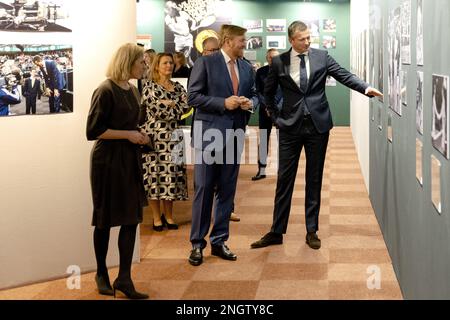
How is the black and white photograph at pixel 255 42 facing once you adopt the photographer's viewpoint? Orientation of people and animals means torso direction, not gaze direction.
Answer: facing the viewer

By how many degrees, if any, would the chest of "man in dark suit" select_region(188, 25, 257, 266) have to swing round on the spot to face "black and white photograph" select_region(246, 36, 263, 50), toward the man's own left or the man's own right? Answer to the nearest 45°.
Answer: approximately 135° to the man's own left

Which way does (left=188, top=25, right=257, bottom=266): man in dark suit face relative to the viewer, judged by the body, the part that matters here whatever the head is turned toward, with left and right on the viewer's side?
facing the viewer and to the right of the viewer

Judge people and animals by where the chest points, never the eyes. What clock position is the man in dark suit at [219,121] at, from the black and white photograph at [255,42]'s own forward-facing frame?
The man in dark suit is roughly at 12 o'clock from the black and white photograph.

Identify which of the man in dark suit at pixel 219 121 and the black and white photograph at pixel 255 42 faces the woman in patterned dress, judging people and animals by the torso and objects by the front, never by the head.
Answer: the black and white photograph

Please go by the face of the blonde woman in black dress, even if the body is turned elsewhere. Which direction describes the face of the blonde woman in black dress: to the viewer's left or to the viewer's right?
to the viewer's right

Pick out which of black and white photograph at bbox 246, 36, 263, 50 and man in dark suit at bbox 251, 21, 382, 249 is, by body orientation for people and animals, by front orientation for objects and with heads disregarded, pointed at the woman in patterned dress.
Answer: the black and white photograph
